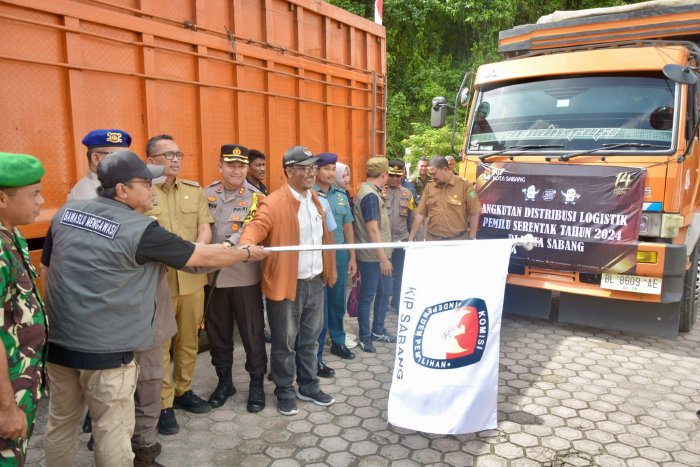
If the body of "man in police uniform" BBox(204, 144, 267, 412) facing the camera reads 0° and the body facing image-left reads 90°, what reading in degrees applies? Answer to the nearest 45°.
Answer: approximately 0°

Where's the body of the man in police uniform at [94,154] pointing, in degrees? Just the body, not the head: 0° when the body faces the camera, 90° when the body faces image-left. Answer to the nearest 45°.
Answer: approximately 315°

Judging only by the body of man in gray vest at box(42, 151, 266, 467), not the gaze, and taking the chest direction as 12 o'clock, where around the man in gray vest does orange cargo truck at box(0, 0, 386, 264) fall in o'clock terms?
The orange cargo truck is roughly at 11 o'clock from the man in gray vest.

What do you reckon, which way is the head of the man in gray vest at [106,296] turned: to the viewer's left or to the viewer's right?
to the viewer's right

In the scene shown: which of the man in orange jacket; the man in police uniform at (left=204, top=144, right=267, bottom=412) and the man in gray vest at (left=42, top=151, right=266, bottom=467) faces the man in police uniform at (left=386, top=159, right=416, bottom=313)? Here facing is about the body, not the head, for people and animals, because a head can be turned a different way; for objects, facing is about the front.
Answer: the man in gray vest

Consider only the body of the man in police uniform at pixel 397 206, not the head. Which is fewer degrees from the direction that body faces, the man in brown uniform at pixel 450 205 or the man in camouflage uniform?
the man in camouflage uniform

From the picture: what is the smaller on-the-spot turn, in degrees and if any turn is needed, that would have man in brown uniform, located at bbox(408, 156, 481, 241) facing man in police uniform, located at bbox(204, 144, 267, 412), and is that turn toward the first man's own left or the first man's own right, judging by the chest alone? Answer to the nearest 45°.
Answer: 0° — they already face them

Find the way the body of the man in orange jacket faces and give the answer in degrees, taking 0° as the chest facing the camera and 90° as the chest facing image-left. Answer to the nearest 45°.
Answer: approximately 315°
